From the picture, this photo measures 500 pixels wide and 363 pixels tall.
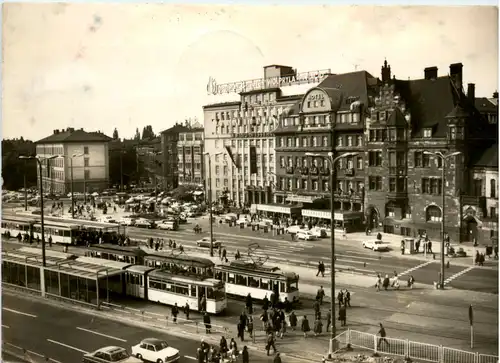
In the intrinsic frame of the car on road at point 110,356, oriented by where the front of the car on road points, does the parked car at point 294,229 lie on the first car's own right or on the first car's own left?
on the first car's own left

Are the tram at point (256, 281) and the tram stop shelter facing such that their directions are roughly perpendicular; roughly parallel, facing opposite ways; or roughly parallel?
roughly perpendicular

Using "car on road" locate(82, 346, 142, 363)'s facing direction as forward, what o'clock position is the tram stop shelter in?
The tram stop shelter is roughly at 7 o'clock from the car on road.

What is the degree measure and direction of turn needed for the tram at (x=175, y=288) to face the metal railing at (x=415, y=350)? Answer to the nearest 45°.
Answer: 0° — it already faces it

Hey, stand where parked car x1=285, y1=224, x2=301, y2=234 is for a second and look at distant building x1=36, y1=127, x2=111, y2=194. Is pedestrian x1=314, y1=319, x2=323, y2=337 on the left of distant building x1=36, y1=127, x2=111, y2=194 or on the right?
left

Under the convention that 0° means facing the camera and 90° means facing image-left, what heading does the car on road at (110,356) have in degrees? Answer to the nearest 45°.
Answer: approximately 315°
